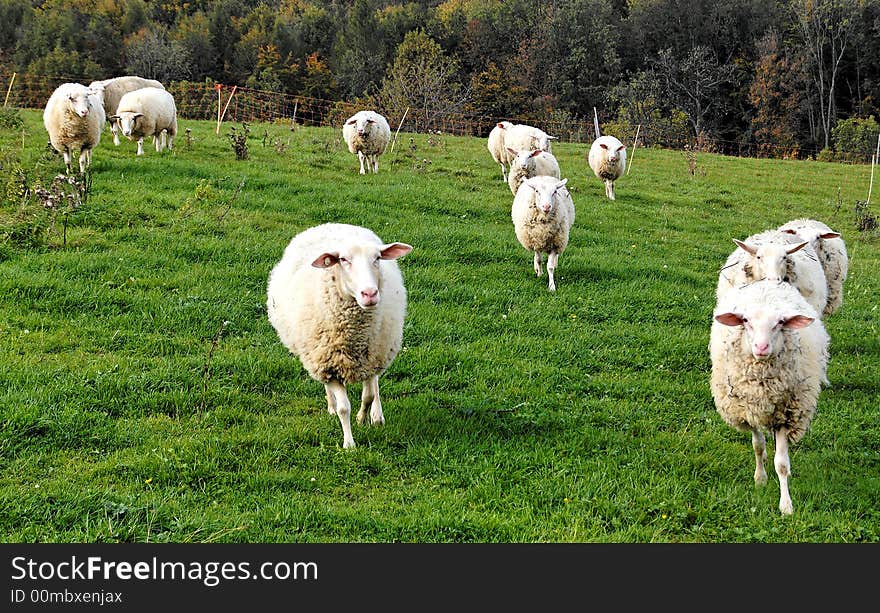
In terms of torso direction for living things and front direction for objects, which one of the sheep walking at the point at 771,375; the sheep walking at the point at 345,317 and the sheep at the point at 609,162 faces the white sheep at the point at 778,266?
the sheep

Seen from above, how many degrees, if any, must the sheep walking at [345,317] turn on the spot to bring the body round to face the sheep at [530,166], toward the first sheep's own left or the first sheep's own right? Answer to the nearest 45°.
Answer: approximately 180°

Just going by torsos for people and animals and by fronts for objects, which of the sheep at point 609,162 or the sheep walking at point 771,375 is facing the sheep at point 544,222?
the sheep at point 609,162

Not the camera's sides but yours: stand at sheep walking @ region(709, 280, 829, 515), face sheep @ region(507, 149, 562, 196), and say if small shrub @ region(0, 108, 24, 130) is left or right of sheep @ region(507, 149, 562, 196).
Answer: left

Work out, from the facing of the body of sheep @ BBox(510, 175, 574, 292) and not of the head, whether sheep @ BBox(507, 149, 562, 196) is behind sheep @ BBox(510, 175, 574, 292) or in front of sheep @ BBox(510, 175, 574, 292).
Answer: behind

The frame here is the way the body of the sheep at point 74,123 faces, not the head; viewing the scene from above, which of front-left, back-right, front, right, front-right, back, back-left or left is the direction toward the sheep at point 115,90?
back

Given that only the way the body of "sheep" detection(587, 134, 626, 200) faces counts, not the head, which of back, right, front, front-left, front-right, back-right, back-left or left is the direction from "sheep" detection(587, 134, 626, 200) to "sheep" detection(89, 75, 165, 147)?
right

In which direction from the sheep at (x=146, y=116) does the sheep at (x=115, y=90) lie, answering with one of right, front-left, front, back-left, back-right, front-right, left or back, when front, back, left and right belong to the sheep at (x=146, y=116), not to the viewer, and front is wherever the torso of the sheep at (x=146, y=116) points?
back-right
